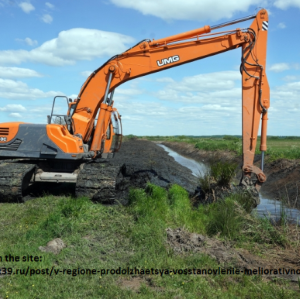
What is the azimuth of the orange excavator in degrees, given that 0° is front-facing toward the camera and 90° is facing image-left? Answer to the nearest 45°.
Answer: approximately 270°
